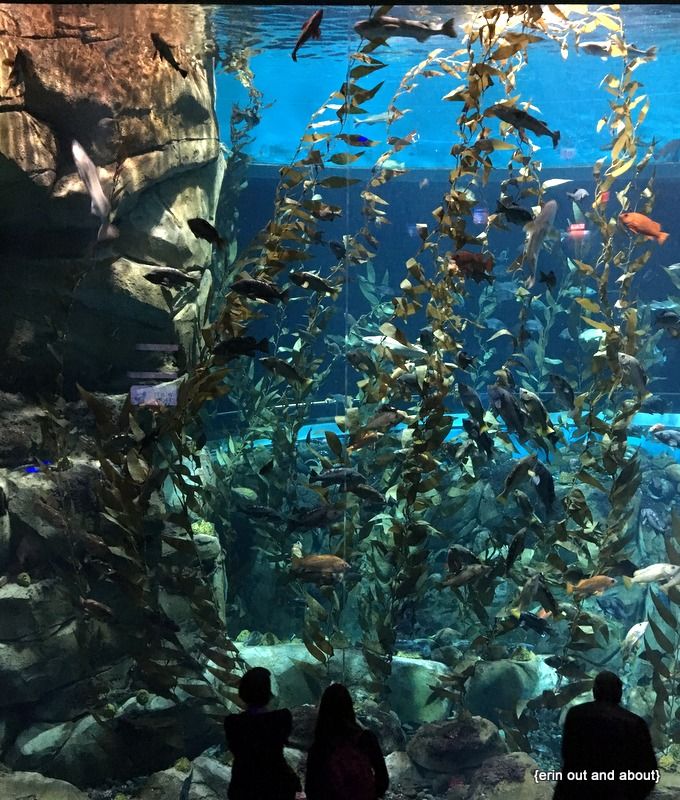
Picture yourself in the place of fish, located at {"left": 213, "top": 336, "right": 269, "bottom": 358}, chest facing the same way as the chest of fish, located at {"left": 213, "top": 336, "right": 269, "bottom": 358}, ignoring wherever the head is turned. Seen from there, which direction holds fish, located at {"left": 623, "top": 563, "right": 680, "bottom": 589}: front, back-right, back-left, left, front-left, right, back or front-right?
back

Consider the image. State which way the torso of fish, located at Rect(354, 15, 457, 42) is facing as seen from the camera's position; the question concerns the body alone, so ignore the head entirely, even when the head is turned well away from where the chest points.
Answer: to the viewer's left

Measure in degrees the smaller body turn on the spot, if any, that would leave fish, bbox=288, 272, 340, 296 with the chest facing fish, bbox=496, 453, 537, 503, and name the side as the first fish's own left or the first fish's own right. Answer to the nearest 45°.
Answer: approximately 135° to the first fish's own left

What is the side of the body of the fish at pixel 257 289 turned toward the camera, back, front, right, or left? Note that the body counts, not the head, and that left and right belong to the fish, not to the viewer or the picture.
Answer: left
